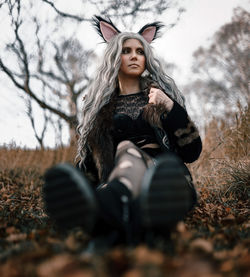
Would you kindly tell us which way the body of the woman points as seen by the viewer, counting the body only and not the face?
toward the camera
